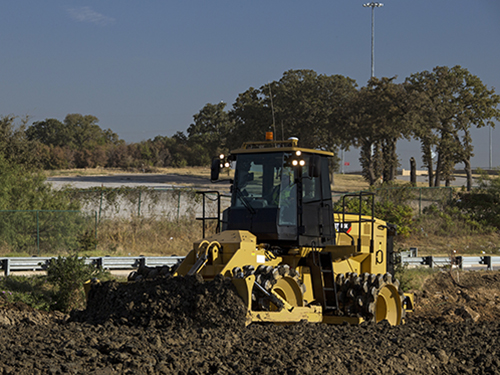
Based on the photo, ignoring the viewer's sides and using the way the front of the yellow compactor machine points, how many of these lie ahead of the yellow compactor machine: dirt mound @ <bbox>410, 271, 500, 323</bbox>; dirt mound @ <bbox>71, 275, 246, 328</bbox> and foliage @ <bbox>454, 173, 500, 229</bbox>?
1

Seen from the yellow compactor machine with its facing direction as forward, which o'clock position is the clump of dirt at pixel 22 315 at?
The clump of dirt is roughly at 2 o'clock from the yellow compactor machine.

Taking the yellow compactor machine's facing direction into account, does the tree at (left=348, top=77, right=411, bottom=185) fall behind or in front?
behind

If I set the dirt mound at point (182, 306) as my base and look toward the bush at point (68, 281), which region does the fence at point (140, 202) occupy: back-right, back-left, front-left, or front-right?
front-right

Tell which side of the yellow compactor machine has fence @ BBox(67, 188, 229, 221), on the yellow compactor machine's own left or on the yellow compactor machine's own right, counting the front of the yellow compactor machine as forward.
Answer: on the yellow compactor machine's own right

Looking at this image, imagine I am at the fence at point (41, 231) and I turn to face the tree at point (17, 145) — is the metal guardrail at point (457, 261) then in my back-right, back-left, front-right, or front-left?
back-right

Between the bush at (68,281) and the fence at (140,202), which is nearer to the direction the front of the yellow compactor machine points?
the bush

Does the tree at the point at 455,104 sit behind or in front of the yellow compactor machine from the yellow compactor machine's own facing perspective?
behind

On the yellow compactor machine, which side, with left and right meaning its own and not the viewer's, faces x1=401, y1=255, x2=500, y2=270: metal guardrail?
back

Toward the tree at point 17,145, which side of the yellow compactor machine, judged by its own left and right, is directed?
right

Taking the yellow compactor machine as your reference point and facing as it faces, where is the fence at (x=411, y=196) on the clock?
The fence is roughly at 5 o'clock from the yellow compactor machine.

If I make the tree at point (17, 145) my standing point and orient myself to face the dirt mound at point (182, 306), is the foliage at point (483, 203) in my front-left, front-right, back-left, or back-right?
front-left

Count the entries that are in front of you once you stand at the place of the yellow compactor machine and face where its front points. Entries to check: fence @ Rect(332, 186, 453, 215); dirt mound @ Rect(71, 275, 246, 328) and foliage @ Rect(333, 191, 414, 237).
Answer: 1

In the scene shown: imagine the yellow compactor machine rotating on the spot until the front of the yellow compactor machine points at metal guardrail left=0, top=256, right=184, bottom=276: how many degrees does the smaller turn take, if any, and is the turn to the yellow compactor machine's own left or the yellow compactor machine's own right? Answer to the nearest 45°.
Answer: approximately 90° to the yellow compactor machine's own right

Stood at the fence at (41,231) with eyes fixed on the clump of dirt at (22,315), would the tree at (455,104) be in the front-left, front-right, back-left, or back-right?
back-left
